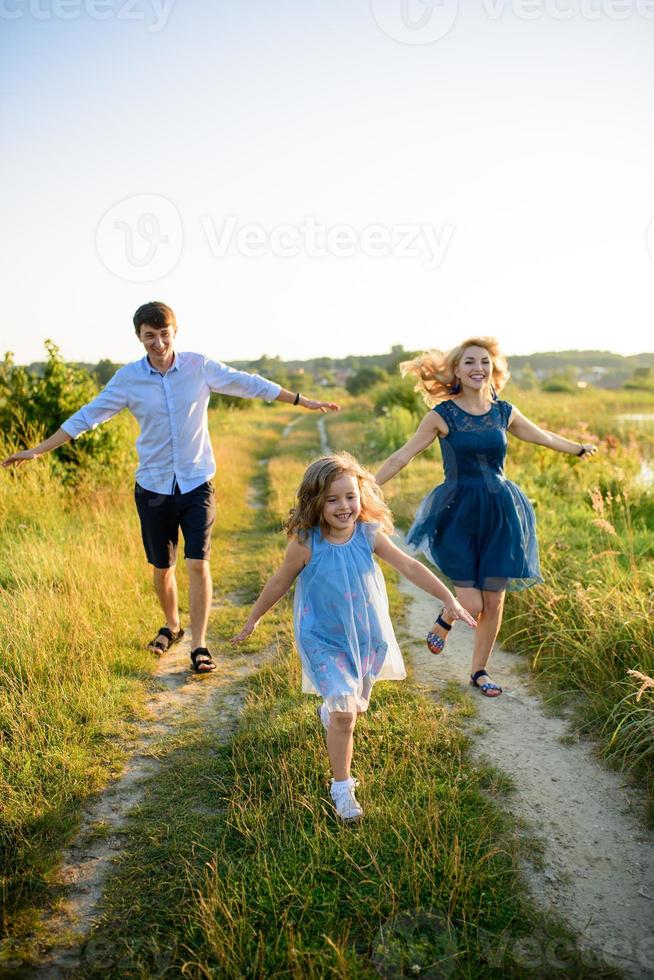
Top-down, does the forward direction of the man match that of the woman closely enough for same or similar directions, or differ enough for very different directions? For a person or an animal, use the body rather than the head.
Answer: same or similar directions

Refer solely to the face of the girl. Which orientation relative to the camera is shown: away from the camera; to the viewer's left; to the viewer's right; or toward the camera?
toward the camera

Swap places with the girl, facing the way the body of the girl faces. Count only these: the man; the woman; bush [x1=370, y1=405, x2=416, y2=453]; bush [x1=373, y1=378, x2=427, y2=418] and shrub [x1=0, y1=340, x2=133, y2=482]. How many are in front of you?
0

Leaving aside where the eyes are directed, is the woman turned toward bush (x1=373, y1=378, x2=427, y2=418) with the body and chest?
no

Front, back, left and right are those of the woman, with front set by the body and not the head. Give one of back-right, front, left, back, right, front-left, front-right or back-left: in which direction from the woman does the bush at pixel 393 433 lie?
back

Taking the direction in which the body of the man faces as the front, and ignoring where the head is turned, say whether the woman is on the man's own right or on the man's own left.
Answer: on the man's own left

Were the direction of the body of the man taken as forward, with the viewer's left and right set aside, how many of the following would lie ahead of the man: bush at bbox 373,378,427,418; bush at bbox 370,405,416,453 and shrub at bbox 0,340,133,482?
0

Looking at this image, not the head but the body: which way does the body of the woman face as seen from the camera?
toward the camera

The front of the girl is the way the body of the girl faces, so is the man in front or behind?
behind

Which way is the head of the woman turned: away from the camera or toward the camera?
toward the camera

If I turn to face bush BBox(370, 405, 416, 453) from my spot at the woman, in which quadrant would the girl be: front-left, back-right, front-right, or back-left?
back-left

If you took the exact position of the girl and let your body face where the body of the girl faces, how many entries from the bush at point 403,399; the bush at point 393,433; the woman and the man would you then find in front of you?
0

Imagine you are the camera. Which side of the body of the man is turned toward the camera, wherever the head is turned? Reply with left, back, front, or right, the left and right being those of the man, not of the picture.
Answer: front

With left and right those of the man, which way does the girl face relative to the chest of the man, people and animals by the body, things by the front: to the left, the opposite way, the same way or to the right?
the same way

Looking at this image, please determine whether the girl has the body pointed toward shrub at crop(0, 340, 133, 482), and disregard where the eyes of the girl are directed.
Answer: no

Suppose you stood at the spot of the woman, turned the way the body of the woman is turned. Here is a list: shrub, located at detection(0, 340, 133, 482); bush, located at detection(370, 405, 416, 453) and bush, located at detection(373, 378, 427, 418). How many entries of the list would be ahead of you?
0

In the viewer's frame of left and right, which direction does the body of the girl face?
facing the viewer

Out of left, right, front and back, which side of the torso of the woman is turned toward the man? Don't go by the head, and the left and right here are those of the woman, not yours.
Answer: right

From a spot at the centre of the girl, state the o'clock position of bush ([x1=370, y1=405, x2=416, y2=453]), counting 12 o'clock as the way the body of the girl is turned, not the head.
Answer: The bush is roughly at 6 o'clock from the girl.
